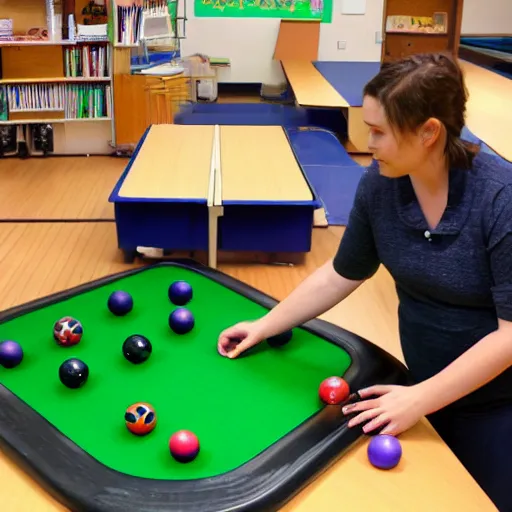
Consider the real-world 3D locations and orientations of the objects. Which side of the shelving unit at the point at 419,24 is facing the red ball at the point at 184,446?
front

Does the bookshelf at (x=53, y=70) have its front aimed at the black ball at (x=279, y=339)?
yes

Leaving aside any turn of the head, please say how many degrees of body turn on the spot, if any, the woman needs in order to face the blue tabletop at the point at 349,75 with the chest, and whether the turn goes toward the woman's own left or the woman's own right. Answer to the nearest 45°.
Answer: approximately 135° to the woman's own right

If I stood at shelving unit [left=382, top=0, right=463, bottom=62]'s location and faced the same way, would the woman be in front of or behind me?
in front

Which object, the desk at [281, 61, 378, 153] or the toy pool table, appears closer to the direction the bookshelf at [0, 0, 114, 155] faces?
the toy pool table

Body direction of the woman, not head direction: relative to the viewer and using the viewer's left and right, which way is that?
facing the viewer and to the left of the viewer

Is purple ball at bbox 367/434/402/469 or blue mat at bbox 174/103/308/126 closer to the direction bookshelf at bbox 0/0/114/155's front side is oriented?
the purple ball

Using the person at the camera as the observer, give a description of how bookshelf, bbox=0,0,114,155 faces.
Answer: facing the viewer

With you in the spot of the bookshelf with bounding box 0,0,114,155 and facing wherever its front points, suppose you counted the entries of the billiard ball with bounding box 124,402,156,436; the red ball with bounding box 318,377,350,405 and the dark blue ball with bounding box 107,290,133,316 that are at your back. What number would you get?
0

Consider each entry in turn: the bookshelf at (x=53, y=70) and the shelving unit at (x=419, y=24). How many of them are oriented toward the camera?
2

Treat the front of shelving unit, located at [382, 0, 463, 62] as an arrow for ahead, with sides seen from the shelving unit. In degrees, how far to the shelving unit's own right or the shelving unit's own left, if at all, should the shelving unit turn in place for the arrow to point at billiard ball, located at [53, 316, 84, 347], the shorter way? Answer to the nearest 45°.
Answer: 0° — it already faces it

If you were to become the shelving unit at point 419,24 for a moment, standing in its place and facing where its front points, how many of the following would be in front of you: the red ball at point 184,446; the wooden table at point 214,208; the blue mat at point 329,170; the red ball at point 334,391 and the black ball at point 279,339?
5

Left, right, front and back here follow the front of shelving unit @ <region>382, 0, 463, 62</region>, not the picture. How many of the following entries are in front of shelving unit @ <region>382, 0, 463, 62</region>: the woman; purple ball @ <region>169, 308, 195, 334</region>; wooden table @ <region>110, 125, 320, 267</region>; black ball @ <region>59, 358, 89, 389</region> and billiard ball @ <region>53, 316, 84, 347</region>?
5

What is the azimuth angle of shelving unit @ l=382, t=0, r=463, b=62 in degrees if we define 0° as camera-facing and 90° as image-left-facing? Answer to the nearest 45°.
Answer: approximately 0°

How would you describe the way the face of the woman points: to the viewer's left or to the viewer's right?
to the viewer's left

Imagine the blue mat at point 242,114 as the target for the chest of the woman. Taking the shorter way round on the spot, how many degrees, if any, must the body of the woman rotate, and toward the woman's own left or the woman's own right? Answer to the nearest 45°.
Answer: approximately 135° to the woman's own right
